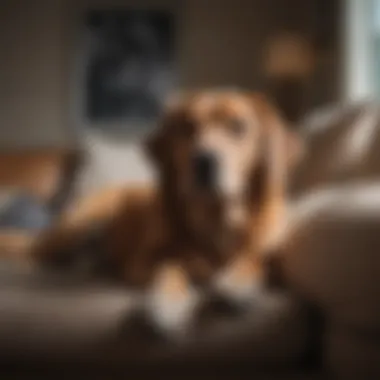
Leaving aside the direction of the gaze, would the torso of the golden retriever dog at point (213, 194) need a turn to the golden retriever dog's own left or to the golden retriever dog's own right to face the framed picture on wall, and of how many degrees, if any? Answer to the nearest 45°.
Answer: approximately 135° to the golden retriever dog's own left

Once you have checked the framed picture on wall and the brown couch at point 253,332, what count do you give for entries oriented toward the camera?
2

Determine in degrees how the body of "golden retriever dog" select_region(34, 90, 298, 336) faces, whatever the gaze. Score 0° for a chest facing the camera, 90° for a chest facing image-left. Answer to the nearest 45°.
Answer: approximately 315°

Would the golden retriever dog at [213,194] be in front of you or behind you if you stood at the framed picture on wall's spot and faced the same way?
in front
